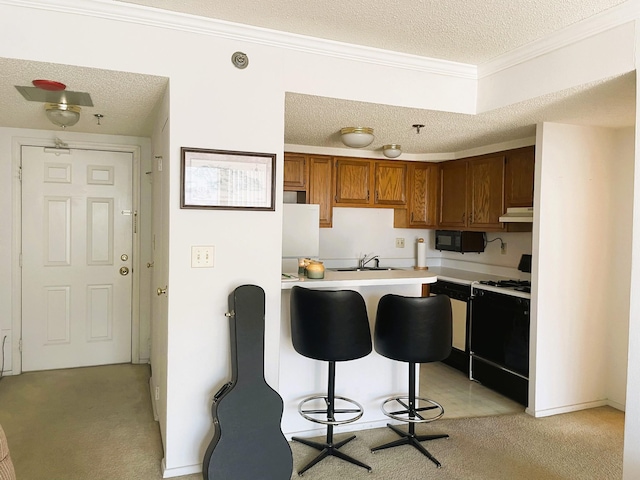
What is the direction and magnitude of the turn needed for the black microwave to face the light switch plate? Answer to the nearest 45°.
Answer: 0° — it already faces it

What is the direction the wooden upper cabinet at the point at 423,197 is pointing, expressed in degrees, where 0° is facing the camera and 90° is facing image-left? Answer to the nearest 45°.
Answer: approximately 0°

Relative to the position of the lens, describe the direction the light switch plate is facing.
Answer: facing the viewer

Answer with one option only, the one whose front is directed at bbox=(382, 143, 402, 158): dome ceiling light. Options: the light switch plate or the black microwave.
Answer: the black microwave

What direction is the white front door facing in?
toward the camera

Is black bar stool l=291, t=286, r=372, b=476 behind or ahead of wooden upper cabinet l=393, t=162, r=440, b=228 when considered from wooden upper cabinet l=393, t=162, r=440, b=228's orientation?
ahead

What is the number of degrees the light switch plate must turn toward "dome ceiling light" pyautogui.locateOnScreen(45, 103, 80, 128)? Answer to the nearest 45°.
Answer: approximately 135° to its right
